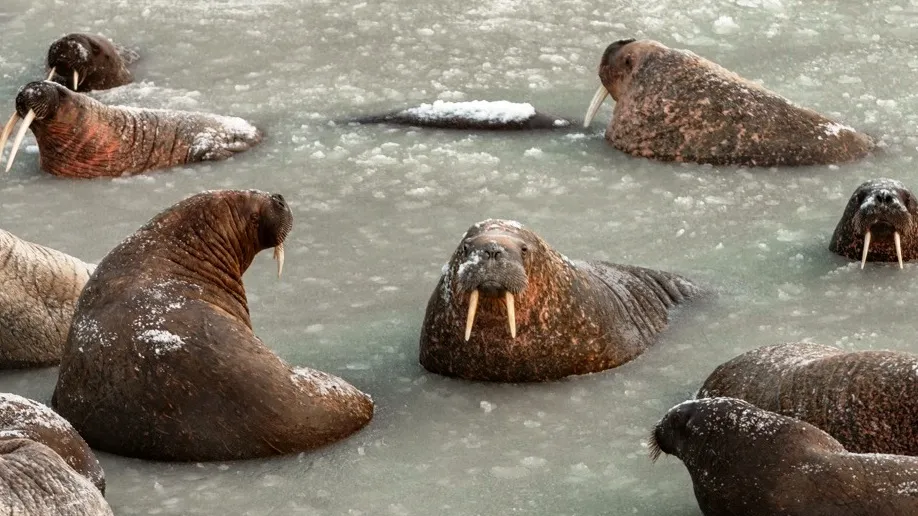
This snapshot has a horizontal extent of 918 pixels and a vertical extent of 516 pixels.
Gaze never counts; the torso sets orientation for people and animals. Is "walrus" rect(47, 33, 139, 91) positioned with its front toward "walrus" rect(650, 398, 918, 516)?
no

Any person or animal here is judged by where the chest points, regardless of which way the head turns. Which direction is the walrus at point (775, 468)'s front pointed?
to the viewer's left

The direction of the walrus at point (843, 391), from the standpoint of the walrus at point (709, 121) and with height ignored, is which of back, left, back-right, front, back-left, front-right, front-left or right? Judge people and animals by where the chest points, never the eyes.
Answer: left

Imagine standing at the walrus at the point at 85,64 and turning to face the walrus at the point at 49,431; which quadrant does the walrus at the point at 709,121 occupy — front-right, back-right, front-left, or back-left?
front-left

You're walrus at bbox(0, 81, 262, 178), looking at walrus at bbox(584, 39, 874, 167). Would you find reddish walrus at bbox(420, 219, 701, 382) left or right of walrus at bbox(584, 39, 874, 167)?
right

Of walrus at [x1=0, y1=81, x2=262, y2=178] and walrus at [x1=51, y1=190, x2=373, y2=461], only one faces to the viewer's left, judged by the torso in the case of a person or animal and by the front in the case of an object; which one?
walrus at [x1=0, y1=81, x2=262, y2=178]

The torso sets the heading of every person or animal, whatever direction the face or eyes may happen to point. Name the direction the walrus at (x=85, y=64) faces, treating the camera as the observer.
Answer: facing the viewer and to the left of the viewer

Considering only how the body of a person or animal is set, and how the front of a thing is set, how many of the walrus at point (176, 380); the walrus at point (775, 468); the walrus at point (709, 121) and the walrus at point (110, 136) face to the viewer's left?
3

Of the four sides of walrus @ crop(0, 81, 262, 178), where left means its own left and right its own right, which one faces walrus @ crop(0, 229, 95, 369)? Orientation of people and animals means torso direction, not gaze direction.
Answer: left

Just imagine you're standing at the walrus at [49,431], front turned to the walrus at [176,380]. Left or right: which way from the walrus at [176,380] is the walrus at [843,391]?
right

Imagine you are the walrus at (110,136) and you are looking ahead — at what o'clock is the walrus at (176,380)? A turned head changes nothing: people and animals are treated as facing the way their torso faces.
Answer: the walrus at (176,380) is roughly at 9 o'clock from the walrus at (110,136).

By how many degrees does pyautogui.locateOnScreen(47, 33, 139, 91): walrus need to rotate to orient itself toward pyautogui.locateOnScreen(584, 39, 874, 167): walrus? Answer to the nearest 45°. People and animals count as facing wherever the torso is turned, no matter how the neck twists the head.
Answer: approximately 90° to its left

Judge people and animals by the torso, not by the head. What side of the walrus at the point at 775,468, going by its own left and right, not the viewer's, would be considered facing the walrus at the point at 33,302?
front

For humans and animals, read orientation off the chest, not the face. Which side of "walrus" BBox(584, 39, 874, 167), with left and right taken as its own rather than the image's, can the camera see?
left

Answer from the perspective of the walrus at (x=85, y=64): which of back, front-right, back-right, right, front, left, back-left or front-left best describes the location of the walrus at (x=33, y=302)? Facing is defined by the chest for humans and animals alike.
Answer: front-left

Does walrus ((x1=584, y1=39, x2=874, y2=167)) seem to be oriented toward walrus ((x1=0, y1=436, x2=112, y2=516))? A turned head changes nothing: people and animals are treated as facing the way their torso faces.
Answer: no

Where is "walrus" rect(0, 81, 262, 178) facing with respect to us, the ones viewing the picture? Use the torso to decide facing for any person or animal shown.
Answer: facing to the left of the viewer
